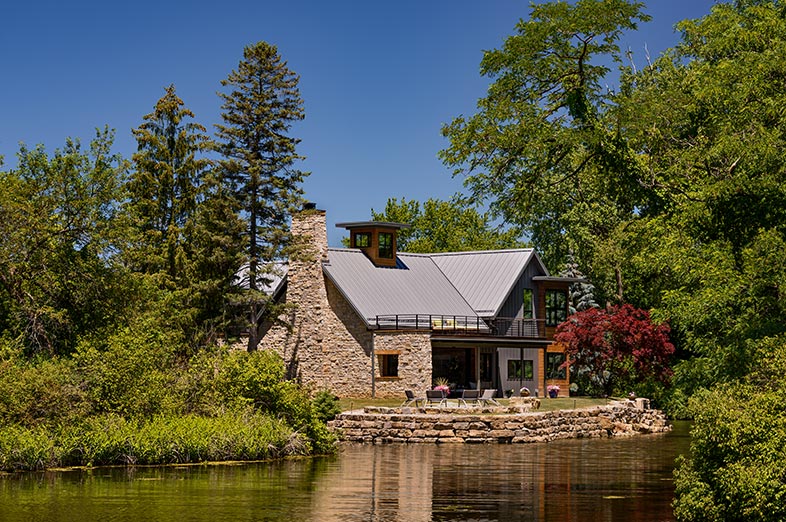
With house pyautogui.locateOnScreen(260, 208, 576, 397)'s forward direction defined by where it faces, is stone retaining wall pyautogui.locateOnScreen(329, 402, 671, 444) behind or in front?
in front

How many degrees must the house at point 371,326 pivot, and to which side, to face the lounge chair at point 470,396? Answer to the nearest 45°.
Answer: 0° — it already faces it

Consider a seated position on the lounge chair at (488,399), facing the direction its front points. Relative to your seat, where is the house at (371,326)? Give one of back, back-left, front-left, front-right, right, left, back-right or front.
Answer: right

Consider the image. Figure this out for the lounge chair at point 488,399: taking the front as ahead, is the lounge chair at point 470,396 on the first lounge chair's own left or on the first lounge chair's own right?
on the first lounge chair's own right

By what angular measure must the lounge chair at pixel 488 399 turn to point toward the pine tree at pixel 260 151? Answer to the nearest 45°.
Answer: approximately 90° to its right

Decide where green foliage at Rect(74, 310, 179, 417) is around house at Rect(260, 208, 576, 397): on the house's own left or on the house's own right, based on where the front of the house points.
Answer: on the house's own right

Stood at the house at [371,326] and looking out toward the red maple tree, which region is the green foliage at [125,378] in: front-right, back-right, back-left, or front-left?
back-right

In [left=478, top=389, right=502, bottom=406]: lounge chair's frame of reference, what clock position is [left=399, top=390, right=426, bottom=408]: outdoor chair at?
The outdoor chair is roughly at 2 o'clock from the lounge chair.

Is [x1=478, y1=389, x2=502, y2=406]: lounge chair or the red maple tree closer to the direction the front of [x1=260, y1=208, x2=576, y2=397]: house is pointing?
the lounge chair

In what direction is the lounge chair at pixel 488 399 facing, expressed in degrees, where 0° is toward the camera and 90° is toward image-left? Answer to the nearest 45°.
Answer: approximately 45°

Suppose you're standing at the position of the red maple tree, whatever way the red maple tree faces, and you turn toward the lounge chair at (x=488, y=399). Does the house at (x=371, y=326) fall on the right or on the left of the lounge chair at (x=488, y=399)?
right

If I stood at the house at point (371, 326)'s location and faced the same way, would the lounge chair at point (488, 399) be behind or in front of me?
in front

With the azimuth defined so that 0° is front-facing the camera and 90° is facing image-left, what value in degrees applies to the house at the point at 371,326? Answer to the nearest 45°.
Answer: approximately 315°
